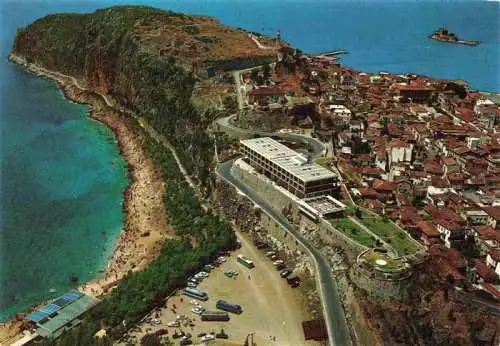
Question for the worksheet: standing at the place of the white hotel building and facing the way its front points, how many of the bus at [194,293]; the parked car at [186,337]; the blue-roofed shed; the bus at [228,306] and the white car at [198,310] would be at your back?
0

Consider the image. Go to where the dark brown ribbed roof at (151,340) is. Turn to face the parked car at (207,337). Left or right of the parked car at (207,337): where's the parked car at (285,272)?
left

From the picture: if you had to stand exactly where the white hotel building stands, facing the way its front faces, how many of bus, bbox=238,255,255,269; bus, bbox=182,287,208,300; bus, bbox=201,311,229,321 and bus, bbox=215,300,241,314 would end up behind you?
0

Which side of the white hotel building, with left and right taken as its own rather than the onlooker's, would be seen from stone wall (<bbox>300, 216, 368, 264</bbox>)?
left

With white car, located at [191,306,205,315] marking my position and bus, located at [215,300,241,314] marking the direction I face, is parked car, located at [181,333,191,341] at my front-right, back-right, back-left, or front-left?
back-right

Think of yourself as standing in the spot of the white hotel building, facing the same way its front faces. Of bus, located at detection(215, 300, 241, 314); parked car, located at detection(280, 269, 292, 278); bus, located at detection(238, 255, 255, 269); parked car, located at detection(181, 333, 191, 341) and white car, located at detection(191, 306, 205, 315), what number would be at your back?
0

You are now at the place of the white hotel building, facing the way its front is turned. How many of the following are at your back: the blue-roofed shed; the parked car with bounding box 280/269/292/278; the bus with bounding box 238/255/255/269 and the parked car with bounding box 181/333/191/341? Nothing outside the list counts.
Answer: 0

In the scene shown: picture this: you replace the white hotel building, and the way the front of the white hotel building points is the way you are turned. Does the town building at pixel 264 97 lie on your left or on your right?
on your right

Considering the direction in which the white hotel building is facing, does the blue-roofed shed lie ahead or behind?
ahead

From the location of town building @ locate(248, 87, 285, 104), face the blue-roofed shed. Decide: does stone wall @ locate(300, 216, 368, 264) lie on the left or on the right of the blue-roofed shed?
left

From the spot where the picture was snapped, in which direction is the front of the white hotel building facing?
facing the viewer and to the left of the viewer

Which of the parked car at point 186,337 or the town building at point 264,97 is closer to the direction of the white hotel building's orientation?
the parked car

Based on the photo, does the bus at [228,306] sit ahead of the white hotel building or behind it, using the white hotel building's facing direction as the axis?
ahead

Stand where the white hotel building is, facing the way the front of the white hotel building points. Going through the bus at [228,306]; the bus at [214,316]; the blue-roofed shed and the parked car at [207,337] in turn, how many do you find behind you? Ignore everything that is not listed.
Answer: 0

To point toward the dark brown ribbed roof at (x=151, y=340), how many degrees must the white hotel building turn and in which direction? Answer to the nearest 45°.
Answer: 0° — it already faces it

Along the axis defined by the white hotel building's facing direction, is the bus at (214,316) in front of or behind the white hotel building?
in front

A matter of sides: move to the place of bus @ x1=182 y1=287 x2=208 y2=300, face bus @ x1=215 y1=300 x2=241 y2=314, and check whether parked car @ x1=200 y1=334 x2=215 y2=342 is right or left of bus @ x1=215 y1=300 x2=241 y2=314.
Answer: right

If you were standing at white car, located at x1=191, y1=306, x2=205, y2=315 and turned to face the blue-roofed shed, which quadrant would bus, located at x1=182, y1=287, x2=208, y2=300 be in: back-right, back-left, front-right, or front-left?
front-right

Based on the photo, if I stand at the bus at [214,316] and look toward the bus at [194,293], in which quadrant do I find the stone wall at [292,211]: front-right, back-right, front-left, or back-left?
front-right
